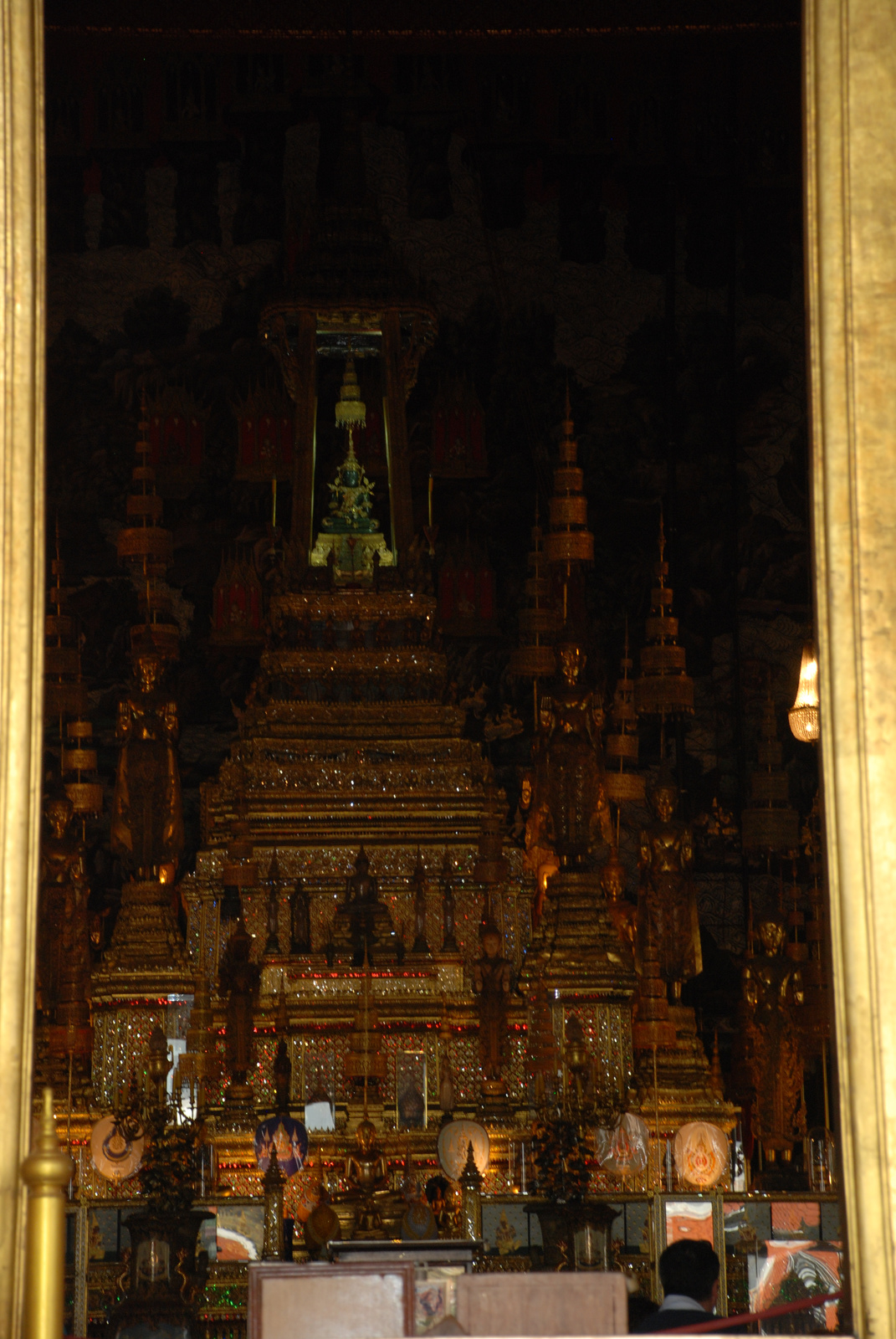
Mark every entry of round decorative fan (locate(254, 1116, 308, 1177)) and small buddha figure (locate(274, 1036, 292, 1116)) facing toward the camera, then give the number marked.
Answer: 2

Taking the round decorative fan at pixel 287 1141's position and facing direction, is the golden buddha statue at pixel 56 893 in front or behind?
behind

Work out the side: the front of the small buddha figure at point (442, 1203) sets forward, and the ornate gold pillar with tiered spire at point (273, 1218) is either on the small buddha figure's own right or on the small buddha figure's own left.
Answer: on the small buddha figure's own right

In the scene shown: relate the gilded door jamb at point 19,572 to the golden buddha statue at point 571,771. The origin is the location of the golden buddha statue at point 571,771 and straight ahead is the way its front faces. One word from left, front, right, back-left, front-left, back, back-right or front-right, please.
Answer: front

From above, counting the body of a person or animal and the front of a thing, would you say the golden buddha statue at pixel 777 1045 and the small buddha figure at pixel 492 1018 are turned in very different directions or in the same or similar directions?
same or similar directions

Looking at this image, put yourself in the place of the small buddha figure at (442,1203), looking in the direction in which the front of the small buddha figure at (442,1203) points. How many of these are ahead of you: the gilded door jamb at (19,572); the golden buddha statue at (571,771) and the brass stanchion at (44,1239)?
2

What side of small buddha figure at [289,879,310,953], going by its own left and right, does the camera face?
front

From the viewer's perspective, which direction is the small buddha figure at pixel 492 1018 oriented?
toward the camera

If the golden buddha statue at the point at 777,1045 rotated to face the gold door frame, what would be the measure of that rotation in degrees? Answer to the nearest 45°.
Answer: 0° — it already faces it

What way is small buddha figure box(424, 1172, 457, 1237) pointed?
toward the camera

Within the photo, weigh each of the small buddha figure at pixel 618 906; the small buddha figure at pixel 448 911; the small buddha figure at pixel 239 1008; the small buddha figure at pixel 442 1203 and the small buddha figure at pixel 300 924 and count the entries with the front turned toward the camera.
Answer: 5

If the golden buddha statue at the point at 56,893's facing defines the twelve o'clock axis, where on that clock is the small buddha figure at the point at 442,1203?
The small buddha figure is roughly at 11 o'clock from the golden buddha statue.

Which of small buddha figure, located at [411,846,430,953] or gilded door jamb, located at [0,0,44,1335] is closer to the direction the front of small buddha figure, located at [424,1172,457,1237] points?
the gilded door jamb

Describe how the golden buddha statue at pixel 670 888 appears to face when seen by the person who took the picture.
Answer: facing the viewer

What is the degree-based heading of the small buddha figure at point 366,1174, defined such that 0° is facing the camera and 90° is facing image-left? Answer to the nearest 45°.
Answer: approximately 0°
